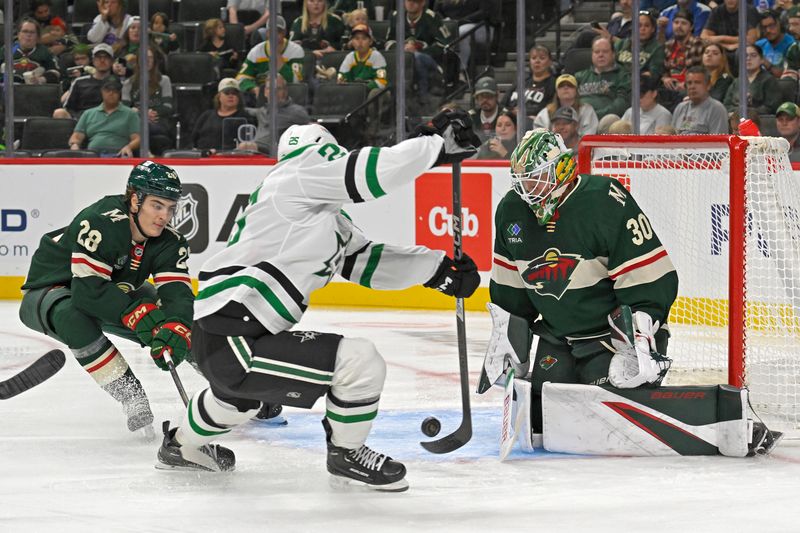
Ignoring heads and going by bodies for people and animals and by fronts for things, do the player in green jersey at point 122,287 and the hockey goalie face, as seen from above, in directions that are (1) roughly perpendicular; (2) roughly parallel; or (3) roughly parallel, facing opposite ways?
roughly perpendicular

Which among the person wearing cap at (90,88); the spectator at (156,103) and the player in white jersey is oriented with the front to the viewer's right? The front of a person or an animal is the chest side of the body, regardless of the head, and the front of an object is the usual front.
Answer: the player in white jersey

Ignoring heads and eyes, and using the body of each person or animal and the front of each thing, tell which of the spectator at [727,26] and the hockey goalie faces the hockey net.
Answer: the spectator

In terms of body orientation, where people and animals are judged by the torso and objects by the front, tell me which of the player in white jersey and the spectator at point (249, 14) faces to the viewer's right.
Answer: the player in white jersey

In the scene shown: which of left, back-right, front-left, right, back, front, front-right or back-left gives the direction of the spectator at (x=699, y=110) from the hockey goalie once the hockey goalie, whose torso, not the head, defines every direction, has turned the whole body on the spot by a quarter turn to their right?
front-right

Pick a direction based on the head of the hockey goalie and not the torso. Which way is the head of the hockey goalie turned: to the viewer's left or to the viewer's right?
to the viewer's left
